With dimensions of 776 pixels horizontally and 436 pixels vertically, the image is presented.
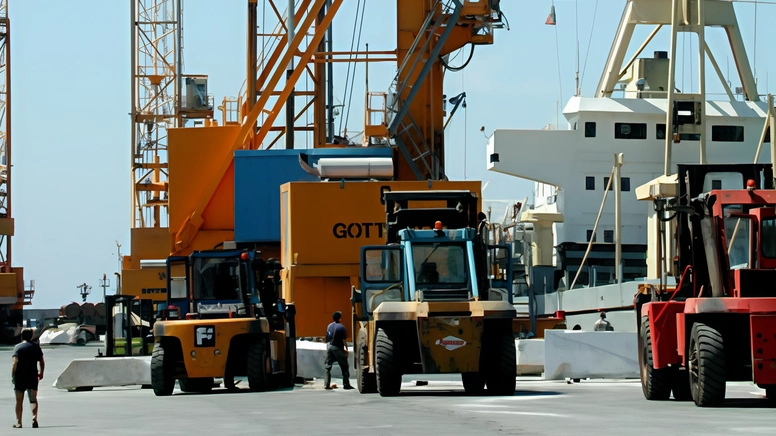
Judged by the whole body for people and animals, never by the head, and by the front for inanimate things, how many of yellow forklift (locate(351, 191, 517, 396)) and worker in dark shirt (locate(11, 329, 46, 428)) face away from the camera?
2

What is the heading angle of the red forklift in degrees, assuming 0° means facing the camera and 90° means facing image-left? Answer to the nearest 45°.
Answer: approximately 135°

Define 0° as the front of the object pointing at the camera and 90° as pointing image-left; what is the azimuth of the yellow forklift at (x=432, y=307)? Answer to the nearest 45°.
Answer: approximately 180°

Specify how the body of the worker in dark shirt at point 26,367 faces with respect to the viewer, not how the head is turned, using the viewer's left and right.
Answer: facing away from the viewer

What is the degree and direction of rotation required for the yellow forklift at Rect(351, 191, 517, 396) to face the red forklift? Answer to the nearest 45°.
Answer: approximately 135° to its right

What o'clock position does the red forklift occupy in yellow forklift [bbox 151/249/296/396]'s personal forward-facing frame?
The red forklift is roughly at 3 o'clock from the yellow forklift.
